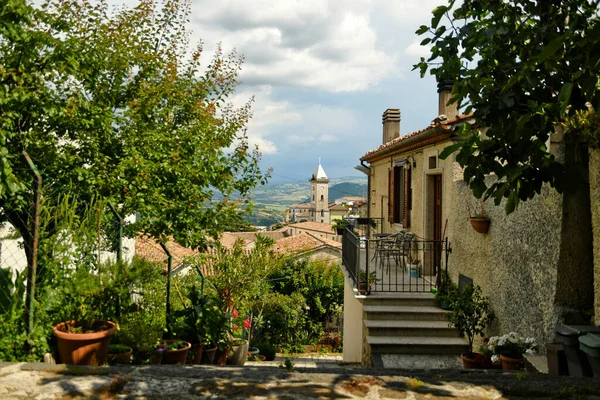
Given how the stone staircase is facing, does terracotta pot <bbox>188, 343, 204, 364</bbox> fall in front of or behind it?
in front

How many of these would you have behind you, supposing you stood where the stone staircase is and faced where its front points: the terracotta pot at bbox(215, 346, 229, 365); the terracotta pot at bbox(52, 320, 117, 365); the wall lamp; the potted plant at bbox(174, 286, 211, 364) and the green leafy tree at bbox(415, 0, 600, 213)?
1

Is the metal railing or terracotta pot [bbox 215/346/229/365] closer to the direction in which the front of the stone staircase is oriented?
the terracotta pot

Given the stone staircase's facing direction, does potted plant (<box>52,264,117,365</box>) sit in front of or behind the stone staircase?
in front

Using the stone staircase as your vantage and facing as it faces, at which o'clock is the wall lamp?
The wall lamp is roughly at 6 o'clock from the stone staircase.

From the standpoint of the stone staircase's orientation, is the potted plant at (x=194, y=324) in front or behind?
in front

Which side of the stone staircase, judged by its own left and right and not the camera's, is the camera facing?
front

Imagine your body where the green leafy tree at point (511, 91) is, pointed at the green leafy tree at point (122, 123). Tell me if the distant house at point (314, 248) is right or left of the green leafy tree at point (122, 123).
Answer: right

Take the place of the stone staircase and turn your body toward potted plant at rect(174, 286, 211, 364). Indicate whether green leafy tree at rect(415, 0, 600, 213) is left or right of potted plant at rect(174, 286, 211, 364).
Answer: left

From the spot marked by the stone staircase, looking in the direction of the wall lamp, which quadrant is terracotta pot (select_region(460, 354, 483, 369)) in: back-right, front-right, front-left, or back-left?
back-right
